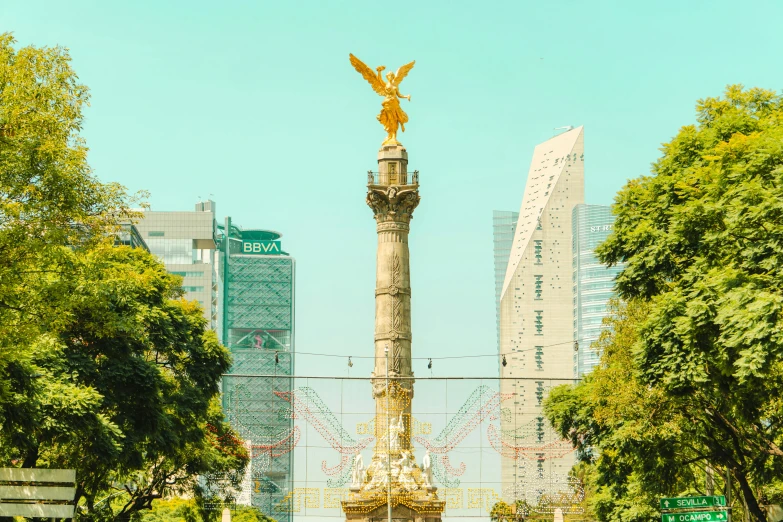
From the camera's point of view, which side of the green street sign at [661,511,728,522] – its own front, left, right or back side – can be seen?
front

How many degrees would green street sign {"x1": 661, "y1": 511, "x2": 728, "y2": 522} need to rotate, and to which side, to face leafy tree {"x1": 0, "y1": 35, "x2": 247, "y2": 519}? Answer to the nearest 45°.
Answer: approximately 45° to its right

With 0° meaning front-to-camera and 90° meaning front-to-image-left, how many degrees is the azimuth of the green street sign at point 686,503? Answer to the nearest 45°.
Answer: approximately 0°

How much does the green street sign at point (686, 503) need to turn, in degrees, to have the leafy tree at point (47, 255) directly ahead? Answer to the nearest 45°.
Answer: approximately 45° to its right

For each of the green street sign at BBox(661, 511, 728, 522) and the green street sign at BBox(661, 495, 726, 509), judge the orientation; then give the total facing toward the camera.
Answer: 2
